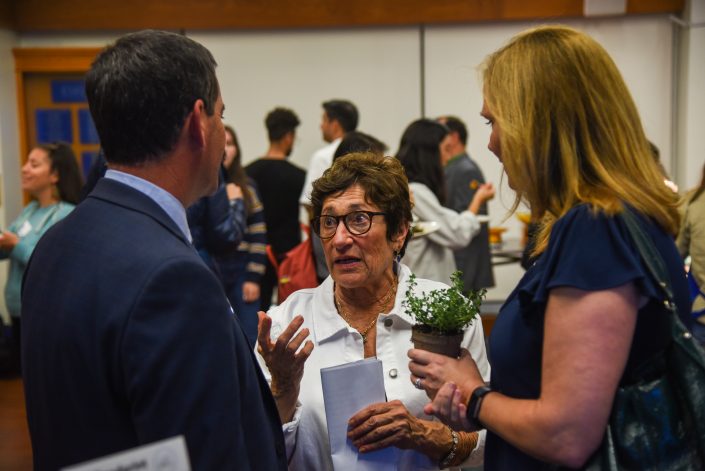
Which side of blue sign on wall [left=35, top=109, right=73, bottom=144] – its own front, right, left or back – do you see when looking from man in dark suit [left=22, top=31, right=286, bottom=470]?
front

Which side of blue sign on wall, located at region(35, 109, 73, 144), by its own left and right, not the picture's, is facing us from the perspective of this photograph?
front

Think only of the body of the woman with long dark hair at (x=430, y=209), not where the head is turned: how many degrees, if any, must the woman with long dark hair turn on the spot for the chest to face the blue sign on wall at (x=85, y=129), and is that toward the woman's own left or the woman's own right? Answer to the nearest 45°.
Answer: approximately 135° to the woman's own left

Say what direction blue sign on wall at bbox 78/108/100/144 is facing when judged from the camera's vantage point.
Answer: facing the viewer

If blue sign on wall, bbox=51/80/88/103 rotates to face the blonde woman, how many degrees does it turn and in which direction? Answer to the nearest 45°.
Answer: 0° — it already faces them

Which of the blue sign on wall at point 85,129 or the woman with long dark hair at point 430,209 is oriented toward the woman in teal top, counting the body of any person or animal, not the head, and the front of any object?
the blue sign on wall

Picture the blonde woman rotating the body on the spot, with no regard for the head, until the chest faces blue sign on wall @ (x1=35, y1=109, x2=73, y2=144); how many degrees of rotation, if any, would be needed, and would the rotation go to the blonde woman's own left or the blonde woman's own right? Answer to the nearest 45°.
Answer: approximately 45° to the blonde woman's own right

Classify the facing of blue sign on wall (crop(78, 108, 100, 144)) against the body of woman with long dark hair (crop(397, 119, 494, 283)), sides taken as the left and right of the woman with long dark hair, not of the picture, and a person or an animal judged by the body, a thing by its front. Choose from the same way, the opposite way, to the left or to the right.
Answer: to the right

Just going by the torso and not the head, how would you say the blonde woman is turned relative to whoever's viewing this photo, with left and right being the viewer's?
facing to the left of the viewer

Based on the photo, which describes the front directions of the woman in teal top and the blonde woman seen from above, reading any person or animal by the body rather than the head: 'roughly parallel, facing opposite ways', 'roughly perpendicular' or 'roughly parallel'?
roughly perpendicular

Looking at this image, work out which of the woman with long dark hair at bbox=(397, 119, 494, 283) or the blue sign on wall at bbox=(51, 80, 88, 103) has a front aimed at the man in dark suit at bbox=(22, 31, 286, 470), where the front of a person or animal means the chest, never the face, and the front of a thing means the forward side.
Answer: the blue sign on wall

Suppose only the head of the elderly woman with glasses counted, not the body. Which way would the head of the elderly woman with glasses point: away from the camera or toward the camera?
toward the camera

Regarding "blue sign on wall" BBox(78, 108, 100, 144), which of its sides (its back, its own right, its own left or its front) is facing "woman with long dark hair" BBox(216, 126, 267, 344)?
front

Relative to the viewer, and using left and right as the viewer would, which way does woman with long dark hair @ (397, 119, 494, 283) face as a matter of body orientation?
facing to the right of the viewer

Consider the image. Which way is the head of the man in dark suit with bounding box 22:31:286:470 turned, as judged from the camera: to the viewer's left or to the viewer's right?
to the viewer's right

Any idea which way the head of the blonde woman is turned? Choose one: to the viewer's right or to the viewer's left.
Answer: to the viewer's left
